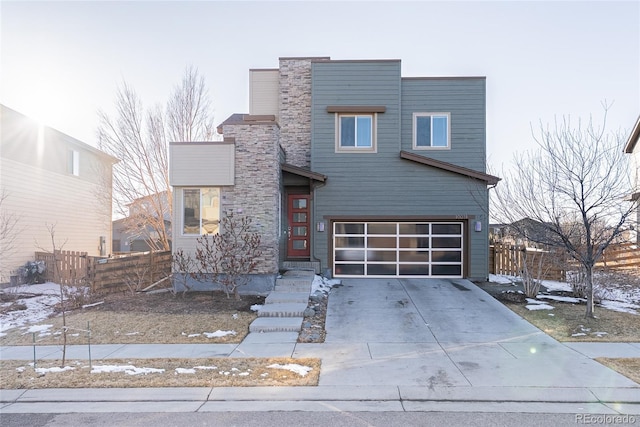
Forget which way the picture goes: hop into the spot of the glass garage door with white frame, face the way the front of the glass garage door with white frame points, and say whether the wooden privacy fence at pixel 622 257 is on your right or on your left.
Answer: on your left

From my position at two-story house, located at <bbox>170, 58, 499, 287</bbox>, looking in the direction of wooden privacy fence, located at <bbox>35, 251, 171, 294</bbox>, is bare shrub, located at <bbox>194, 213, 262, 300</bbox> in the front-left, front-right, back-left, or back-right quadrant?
front-left

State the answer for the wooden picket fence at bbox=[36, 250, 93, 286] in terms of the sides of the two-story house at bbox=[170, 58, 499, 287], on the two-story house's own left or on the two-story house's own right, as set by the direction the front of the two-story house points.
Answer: on the two-story house's own right

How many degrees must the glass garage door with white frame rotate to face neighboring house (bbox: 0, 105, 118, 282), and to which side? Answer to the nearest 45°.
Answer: approximately 90° to its right

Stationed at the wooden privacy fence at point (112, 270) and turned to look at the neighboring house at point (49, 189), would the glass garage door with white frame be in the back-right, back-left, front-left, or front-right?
back-right

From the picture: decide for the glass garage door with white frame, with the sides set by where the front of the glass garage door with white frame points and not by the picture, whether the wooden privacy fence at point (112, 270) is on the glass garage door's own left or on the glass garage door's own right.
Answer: on the glass garage door's own right

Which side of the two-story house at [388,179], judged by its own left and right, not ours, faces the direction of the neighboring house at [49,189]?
right

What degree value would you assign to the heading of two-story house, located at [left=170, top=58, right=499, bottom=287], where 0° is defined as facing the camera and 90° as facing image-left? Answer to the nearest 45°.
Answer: approximately 0°

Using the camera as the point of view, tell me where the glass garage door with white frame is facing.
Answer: facing the viewer

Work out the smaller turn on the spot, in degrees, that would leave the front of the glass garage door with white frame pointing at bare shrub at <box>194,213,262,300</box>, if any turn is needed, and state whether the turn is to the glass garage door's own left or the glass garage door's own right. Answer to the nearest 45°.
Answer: approximately 45° to the glass garage door's own right

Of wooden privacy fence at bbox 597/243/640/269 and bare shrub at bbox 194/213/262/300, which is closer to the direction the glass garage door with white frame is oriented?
the bare shrub

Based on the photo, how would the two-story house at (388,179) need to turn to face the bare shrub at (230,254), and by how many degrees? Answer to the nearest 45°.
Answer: approximately 45° to its right

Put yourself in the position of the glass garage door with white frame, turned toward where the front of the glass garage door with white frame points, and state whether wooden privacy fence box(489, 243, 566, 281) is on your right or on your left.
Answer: on your left

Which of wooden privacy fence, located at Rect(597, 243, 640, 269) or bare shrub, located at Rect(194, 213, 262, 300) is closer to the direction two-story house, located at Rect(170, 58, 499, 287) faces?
the bare shrub
